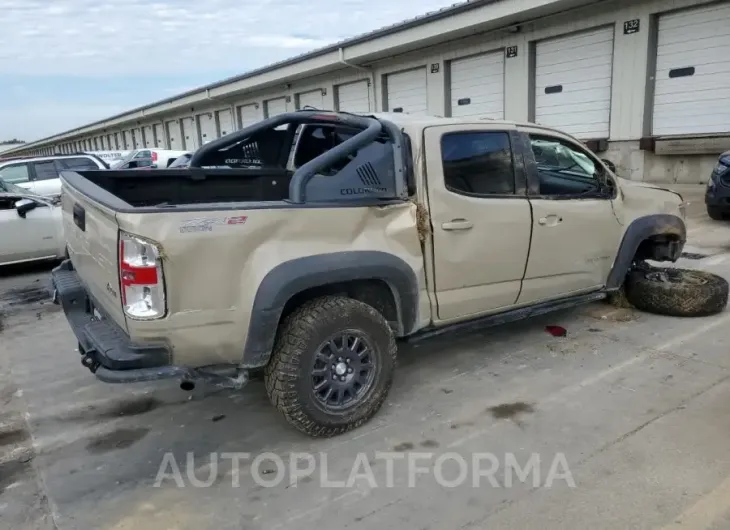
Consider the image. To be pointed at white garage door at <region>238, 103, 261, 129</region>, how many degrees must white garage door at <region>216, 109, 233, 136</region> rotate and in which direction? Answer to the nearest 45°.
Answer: approximately 45° to its left

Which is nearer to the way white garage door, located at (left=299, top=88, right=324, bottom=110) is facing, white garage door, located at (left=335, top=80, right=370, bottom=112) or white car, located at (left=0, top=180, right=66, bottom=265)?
the white car

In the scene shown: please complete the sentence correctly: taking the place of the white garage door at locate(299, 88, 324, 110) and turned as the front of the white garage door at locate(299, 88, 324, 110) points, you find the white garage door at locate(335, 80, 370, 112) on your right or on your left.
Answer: on your left

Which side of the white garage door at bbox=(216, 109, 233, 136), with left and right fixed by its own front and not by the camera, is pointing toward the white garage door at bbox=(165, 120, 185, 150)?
right

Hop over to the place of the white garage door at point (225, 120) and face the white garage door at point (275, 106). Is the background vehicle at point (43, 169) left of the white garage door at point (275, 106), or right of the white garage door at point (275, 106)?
right

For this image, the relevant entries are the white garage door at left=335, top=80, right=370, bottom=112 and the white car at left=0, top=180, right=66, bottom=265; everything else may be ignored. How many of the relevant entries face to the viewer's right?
1

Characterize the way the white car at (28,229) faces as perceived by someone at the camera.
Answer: facing to the right of the viewer

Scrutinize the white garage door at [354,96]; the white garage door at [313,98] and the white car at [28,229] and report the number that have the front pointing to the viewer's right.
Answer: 1

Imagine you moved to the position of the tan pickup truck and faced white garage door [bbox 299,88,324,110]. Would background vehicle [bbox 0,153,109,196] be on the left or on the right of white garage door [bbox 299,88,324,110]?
left

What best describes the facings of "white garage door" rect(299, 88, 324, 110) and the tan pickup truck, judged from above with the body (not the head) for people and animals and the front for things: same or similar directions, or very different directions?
very different directions

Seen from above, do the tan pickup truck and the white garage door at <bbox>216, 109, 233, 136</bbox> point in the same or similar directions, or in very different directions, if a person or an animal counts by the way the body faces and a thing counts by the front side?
very different directions

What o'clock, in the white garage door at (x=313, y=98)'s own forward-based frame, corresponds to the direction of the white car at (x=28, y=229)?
The white car is roughly at 11 o'clock from the white garage door.

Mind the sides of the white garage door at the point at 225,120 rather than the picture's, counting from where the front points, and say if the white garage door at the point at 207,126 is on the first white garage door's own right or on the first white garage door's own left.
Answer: on the first white garage door's own right

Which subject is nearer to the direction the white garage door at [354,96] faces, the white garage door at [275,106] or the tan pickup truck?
the tan pickup truck

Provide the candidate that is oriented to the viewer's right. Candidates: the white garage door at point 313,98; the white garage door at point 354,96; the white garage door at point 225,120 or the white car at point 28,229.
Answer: the white car

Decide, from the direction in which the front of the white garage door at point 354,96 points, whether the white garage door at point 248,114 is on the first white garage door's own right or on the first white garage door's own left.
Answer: on the first white garage door's own right

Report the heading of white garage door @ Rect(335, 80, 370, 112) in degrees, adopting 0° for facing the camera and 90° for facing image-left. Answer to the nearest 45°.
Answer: approximately 45°
